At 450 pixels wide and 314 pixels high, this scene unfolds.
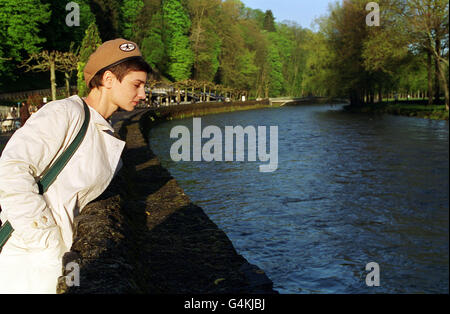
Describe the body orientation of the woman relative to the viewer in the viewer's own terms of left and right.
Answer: facing to the right of the viewer

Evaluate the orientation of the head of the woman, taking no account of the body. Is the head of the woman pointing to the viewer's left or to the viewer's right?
to the viewer's right
